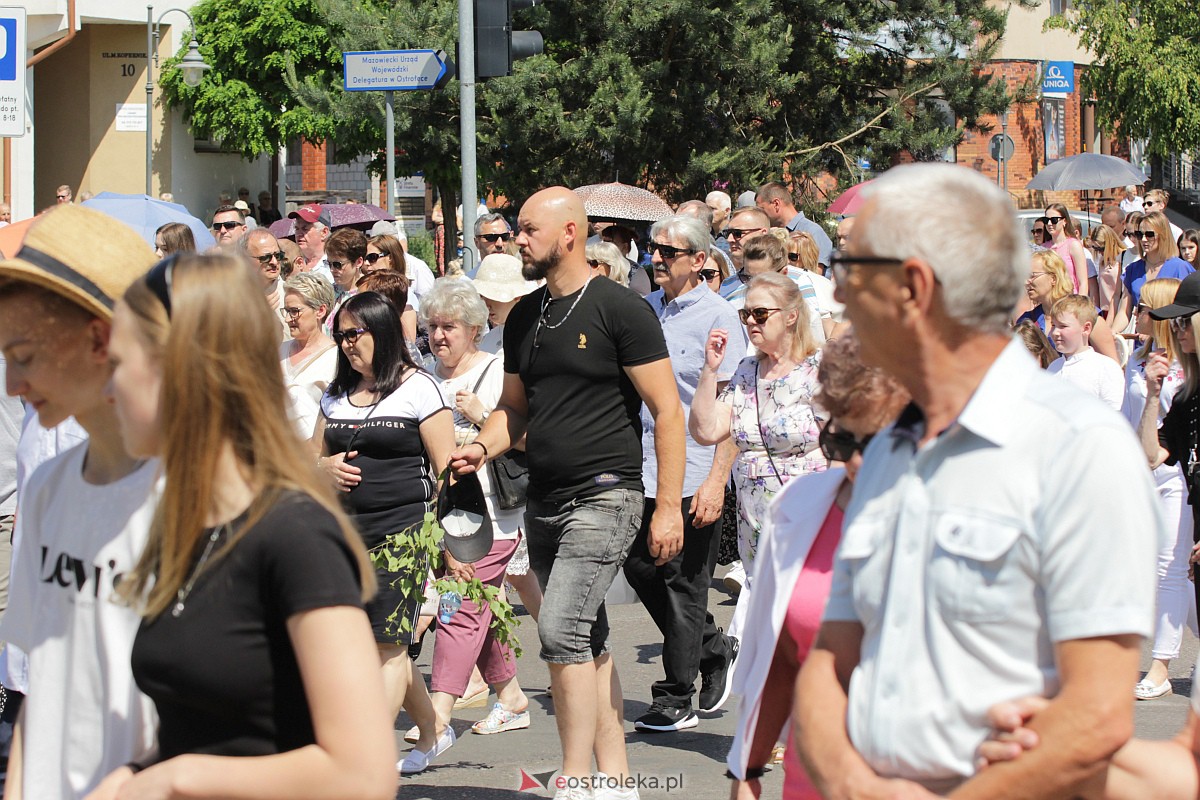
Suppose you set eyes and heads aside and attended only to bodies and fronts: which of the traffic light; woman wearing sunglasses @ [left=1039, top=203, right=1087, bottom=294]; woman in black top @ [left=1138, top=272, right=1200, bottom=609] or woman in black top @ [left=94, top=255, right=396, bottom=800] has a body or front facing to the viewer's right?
the traffic light

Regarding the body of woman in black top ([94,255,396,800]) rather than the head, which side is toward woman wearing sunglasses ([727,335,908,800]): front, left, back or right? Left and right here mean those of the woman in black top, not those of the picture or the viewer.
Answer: back

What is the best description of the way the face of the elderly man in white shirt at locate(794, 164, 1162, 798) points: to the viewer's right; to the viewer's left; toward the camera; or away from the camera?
to the viewer's left

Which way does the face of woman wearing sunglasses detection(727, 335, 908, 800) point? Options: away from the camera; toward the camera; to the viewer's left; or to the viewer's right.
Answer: to the viewer's left

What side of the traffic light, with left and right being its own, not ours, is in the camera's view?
right

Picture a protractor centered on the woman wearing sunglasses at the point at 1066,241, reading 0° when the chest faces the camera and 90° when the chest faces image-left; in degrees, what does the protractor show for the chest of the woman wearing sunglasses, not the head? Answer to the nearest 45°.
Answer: approximately 45°

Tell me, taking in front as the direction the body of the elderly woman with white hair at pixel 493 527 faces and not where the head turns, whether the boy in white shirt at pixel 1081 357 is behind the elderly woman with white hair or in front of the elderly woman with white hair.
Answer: behind

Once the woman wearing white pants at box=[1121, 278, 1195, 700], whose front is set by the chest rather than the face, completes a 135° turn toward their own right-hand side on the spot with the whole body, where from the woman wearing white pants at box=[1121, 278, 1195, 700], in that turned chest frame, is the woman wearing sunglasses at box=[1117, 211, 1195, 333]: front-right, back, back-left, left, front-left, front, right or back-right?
front

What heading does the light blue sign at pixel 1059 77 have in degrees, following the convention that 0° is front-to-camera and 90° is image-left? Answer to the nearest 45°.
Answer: approximately 0°

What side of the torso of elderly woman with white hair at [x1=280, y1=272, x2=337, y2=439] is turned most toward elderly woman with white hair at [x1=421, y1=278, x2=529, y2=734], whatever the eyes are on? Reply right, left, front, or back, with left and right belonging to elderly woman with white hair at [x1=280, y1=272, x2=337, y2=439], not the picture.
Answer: left

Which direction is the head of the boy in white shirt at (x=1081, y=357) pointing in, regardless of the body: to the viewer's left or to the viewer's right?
to the viewer's left
